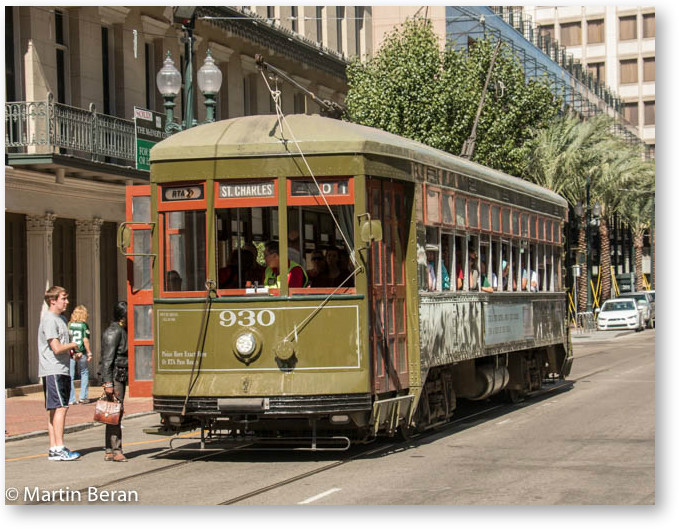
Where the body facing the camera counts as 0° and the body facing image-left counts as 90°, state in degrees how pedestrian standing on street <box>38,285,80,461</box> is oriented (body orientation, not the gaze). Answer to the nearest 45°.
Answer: approximately 270°

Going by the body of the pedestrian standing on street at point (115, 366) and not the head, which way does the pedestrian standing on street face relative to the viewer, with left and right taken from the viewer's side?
facing to the right of the viewer

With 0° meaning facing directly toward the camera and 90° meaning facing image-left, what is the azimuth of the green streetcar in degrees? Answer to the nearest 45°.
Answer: approximately 45°

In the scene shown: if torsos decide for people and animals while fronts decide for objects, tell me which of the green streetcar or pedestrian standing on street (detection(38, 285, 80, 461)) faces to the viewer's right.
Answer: the pedestrian standing on street

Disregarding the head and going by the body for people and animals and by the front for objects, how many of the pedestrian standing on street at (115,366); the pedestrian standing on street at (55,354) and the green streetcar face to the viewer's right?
2

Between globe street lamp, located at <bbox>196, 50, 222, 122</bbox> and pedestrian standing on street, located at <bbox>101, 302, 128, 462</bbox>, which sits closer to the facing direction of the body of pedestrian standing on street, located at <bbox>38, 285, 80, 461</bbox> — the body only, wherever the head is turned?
the pedestrian standing on street

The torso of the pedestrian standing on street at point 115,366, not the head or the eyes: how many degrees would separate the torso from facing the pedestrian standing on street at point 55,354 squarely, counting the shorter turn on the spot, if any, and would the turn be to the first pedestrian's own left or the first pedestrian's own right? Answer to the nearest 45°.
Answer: approximately 180°

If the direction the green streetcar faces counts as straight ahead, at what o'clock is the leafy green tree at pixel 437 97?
The leafy green tree is roughly at 5 o'clock from the green streetcar.

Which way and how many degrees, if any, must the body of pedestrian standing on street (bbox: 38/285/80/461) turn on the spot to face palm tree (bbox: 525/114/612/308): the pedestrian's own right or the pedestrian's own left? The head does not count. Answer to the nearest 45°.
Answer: approximately 45° to the pedestrian's own left

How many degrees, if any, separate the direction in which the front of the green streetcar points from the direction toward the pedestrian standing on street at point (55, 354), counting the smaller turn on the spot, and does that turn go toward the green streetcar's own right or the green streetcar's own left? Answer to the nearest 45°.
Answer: approximately 45° to the green streetcar's own right

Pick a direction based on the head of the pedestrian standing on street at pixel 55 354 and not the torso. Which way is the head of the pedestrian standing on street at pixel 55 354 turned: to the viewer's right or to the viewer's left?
to the viewer's right

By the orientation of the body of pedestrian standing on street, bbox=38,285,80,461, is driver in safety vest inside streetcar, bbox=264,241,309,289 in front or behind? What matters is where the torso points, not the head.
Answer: in front
